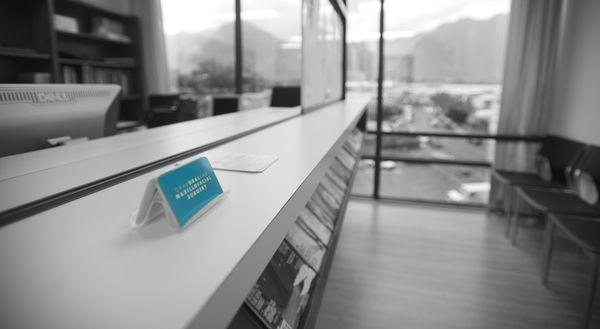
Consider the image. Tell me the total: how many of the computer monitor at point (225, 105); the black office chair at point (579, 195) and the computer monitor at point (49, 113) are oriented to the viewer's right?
0

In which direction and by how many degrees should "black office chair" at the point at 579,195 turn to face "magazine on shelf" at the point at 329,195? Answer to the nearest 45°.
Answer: approximately 45° to its left

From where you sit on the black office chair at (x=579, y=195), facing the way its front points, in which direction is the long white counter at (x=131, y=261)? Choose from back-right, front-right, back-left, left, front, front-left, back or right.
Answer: left

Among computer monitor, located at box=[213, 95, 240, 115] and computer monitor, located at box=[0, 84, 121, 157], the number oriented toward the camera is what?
0

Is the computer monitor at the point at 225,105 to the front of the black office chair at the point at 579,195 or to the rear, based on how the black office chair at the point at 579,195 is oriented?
to the front

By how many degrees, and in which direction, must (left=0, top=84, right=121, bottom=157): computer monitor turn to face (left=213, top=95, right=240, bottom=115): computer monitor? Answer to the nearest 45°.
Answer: approximately 90° to its right

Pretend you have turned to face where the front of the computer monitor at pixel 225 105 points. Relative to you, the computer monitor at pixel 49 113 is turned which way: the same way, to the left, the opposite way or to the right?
the same way

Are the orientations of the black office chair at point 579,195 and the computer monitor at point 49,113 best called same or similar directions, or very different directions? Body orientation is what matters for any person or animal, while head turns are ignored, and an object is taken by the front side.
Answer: same or similar directions

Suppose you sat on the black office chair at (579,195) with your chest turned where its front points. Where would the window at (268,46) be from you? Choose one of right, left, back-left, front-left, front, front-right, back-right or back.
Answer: front

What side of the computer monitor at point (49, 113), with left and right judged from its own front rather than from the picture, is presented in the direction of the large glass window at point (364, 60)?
right

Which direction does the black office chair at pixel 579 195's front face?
to the viewer's left

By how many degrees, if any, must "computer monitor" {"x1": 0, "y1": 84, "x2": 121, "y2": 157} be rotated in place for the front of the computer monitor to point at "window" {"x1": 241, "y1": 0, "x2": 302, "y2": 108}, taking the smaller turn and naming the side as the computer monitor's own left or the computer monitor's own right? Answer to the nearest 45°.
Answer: approximately 90° to the computer monitor's own right

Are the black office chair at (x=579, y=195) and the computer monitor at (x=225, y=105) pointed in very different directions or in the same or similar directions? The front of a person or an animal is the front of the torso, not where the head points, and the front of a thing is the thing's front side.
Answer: same or similar directions

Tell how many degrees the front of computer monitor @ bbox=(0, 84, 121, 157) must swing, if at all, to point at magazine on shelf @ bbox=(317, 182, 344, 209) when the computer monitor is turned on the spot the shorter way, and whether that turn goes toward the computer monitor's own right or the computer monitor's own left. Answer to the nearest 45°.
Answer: approximately 135° to the computer monitor's own right

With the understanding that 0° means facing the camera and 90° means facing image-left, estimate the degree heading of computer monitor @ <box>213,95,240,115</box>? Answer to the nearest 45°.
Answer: approximately 135°
